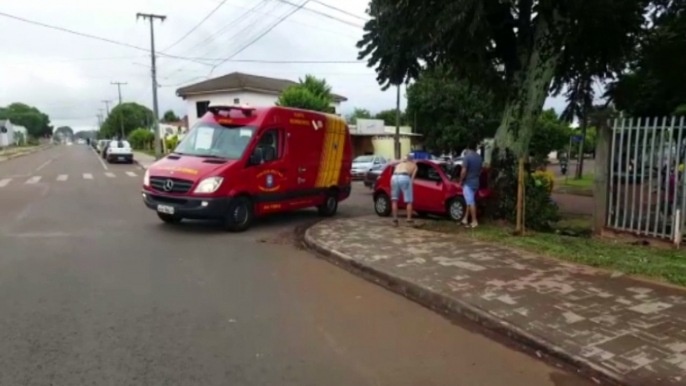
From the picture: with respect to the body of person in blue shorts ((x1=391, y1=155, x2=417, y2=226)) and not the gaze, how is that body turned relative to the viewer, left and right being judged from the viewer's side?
facing away from the viewer

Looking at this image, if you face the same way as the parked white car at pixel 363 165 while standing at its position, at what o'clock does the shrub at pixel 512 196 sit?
The shrub is roughly at 10 o'clock from the parked white car.

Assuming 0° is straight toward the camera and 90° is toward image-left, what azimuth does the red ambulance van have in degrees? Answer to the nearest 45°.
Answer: approximately 45°

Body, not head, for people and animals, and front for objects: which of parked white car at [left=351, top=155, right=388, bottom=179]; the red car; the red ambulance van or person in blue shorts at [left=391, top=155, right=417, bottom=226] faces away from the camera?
the person in blue shorts

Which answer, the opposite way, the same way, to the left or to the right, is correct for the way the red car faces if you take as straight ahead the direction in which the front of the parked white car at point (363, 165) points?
to the left

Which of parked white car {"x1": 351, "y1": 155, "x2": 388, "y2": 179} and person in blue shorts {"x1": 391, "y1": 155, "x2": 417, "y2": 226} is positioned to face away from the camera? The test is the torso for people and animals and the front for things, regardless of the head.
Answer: the person in blue shorts

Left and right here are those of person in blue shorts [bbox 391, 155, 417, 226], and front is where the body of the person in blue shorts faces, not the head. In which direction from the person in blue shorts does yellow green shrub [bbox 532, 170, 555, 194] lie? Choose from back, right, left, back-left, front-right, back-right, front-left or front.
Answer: front-right

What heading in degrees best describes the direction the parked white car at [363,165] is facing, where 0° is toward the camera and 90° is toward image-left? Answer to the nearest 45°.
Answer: approximately 45°

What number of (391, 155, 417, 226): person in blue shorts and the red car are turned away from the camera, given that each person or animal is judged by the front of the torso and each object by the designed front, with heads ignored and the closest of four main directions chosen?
1

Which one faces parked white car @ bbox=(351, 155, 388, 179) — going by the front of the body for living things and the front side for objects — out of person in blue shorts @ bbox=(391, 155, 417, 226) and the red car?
the person in blue shorts

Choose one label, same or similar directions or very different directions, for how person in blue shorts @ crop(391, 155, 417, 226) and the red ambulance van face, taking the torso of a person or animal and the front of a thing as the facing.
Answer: very different directions

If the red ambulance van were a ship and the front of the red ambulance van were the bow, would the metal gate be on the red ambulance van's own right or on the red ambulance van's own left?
on the red ambulance van's own left

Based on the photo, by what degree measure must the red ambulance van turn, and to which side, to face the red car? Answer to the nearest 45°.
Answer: approximately 135° to its left

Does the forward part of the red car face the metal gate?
yes
